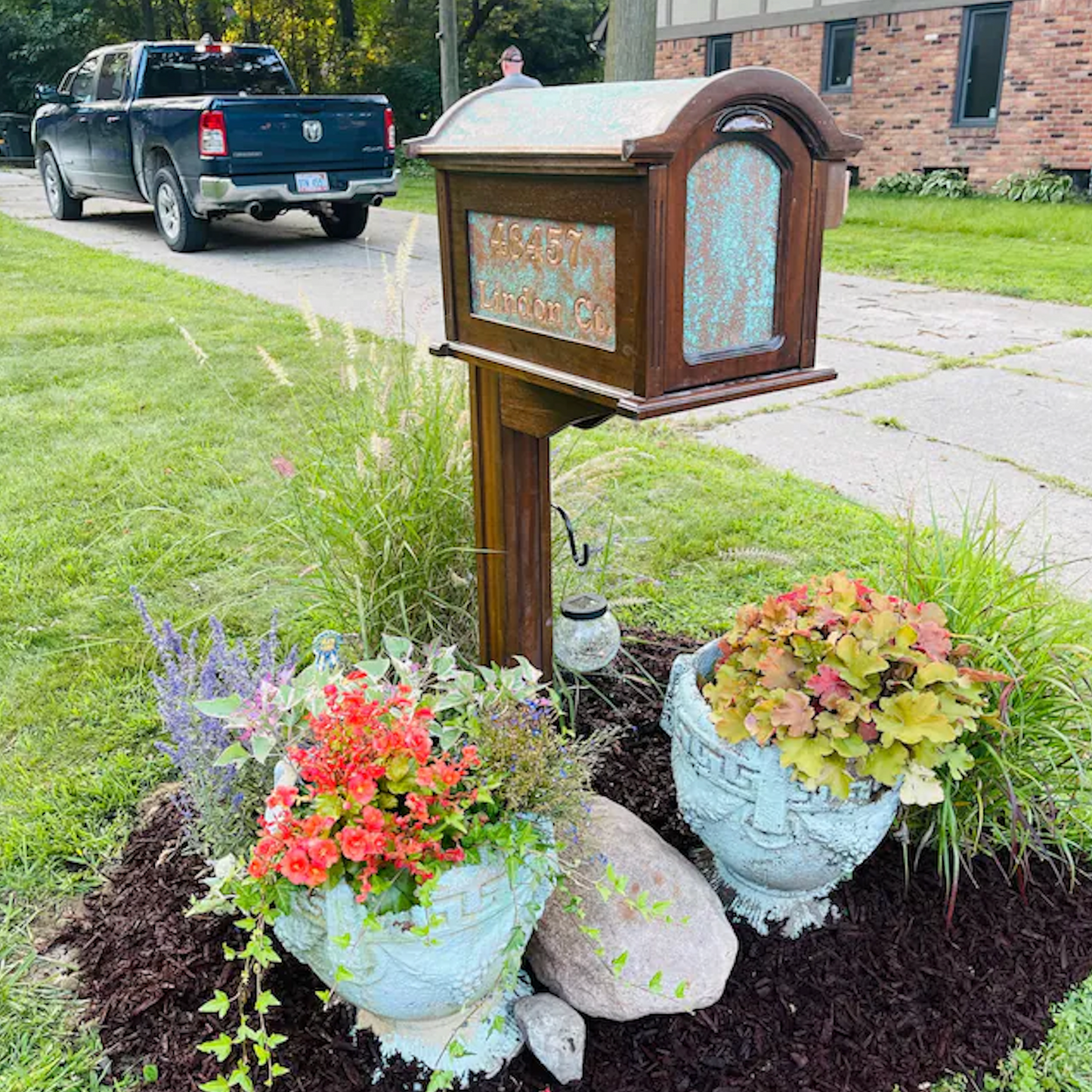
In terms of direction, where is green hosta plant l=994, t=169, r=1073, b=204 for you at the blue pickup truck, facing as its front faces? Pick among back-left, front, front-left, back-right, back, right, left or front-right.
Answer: back-right

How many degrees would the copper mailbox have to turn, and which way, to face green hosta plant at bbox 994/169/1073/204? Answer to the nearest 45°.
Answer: approximately 135° to its left

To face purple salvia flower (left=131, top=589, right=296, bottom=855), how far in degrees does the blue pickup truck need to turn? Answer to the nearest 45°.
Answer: approximately 135° to its left

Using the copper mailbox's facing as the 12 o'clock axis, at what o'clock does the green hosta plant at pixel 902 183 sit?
The green hosta plant is roughly at 8 o'clock from the copper mailbox.

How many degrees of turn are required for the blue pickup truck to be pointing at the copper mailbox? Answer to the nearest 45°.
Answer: approximately 135° to its left

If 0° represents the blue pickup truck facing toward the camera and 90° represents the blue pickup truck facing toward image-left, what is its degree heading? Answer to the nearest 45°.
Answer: approximately 135°

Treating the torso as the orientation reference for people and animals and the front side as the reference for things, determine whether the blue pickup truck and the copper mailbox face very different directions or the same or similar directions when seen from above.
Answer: very different directions

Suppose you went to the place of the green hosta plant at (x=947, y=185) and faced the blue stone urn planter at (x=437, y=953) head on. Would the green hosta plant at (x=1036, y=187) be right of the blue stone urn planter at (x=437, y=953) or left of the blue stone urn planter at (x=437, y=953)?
left

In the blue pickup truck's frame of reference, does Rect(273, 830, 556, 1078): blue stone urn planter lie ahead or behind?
behind

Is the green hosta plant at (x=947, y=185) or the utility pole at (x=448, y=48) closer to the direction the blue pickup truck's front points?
the utility pole
